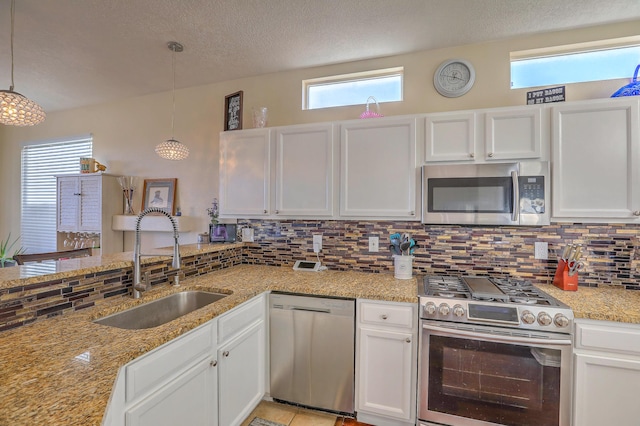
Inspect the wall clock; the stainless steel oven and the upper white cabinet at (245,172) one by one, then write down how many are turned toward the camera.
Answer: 3

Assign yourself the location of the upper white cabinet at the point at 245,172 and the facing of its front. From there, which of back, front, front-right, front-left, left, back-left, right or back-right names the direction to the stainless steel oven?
front-left

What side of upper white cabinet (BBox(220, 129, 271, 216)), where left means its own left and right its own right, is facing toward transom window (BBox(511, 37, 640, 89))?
left

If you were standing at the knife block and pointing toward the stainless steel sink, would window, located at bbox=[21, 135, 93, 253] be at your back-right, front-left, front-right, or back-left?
front-right

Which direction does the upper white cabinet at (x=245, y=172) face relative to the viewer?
toward the camera

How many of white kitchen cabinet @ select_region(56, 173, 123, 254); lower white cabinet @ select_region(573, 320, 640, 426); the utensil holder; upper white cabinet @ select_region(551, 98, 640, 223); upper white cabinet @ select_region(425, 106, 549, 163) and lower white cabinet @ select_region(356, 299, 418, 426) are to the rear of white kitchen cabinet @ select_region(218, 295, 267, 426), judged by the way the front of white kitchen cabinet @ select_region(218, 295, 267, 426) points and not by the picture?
1

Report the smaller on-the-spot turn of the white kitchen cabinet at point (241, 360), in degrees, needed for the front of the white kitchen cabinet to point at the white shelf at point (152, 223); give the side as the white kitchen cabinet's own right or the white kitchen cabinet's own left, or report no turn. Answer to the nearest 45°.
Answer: approximately 180°

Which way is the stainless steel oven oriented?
toward the camera

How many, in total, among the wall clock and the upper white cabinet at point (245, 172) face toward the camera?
2

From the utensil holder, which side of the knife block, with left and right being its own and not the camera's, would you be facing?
right

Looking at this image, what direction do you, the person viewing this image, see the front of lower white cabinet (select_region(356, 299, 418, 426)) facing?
facing the viewer and to the left of the viewer

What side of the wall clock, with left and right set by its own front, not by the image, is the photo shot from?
front

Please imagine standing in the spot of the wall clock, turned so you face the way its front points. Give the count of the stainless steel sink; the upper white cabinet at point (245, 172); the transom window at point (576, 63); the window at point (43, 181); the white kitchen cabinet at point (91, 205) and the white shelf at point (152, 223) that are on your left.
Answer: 1

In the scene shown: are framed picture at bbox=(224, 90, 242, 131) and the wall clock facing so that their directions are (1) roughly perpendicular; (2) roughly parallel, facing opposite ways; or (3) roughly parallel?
roughly parallel

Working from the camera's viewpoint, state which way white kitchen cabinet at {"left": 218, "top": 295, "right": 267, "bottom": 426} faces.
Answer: facing the viewer and to the right of the viewer
